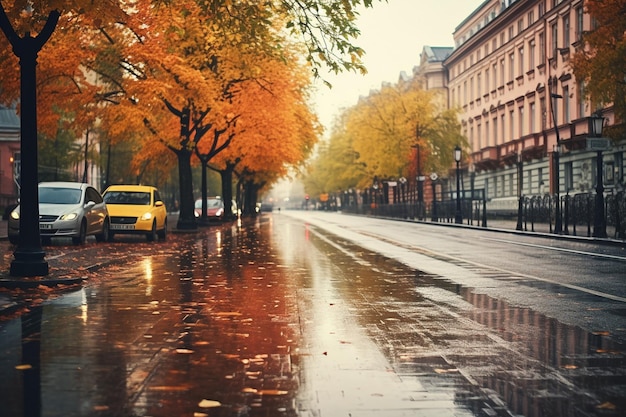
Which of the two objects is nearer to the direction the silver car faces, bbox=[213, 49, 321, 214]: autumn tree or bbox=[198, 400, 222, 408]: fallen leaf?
the fallen leaf

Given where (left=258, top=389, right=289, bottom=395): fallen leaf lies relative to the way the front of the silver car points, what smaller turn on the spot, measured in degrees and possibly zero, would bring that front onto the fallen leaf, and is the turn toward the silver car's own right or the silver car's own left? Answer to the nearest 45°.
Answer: approximately 45° to the silver car's own left

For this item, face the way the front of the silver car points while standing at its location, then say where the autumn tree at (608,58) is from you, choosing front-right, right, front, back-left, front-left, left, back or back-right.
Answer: back-left

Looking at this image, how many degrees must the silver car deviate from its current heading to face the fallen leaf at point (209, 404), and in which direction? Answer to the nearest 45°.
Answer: approximately 45° to its left

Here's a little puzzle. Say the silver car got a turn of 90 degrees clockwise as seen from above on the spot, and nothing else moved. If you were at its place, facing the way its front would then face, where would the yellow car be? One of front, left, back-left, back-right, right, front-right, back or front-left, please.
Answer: right

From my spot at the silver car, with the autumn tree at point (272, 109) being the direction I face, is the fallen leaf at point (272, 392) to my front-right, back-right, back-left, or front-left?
back-right

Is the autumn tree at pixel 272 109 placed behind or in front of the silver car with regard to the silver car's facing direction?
behind

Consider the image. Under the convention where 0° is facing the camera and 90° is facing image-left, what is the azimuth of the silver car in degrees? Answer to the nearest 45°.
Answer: approximately 45°
